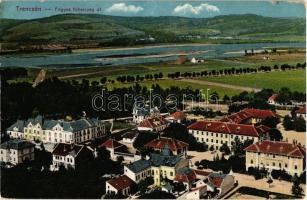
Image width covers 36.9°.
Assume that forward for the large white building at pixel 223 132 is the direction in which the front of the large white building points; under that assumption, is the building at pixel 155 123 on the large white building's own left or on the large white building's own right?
on the large white building's own right

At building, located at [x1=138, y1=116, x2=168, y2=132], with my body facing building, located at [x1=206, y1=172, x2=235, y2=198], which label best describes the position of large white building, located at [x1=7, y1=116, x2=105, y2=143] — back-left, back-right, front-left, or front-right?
back-right

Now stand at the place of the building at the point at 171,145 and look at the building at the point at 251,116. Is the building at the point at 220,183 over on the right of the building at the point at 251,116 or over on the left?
right

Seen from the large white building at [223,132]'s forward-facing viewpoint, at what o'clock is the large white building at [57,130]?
the large white building at [57,130] is roughly at 3 o'clock from the large white building at [223,132].

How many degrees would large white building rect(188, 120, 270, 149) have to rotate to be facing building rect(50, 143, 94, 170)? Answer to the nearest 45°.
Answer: approximately 90° to its right

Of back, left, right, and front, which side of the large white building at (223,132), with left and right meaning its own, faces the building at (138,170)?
front

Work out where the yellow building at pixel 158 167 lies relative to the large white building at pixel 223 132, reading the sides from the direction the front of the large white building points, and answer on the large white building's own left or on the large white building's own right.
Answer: on the large white building's own right

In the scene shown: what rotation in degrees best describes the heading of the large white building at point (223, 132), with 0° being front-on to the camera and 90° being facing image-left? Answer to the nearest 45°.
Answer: approximately 0°

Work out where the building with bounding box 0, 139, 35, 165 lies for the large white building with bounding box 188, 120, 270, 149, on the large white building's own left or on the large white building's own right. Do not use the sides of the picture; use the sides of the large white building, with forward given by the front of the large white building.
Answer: on the large white building's own right
